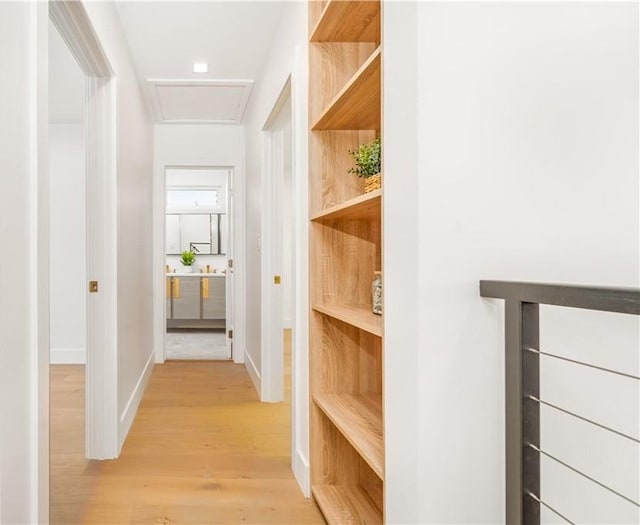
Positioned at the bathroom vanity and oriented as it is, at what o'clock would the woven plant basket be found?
The woven plant basket is roughly at 12 o'clock from the bathroom vanity.

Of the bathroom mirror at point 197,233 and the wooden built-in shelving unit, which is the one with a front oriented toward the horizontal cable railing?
the bathroom mirror

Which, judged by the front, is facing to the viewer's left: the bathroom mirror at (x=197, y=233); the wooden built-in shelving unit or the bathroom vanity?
the wooden built-in shelving unit

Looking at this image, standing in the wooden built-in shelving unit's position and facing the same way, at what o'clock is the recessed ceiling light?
The recessed ceiling light is roughly at 2 o'clock from the wooden built-in shelving unit.

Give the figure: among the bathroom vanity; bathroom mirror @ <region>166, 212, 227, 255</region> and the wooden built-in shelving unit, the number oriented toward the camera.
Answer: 2

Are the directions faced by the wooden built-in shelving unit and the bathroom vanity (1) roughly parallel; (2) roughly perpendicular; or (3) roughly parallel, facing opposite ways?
roughly perpendicular

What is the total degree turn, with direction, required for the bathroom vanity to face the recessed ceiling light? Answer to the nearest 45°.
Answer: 0° — it already faces it

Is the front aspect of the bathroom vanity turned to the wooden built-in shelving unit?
yes

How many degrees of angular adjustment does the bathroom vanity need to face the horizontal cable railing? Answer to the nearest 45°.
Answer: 0° — it already faces it

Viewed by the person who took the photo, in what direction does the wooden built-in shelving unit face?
facing to the left of the viewer
